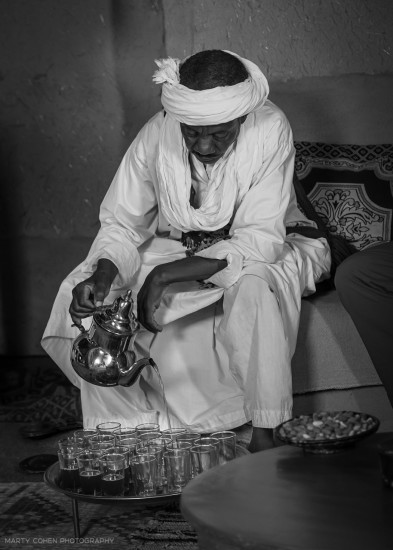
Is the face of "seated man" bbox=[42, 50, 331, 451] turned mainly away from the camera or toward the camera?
toward the camera

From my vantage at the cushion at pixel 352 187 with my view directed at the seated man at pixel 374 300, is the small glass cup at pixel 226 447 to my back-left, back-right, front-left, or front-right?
front-right
